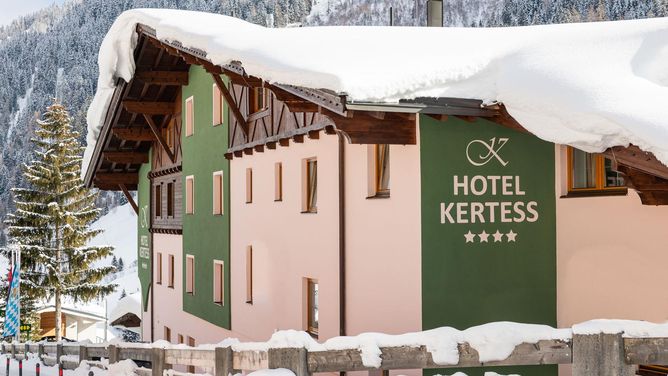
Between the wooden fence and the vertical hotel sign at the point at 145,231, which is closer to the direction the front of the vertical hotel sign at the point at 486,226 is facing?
the wooden fence

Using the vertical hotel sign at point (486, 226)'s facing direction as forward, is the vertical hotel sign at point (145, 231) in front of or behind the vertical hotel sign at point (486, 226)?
behind

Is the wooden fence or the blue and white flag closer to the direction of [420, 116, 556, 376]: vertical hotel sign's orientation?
the wooden fence

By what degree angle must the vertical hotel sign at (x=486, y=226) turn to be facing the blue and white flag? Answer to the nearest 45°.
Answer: approximately 135° to its right

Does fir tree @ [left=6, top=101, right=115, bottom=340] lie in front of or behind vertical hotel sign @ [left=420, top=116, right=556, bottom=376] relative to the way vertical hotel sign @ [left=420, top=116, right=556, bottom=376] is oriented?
behind

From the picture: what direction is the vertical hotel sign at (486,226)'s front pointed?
toward the camera

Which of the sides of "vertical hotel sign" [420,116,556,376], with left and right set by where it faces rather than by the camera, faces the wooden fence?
front

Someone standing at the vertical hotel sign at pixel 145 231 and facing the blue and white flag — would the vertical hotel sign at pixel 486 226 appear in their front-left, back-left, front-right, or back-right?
back-left
